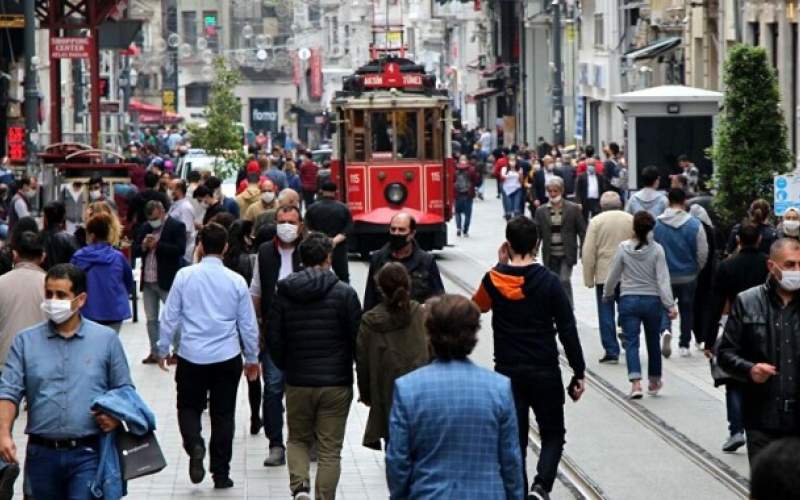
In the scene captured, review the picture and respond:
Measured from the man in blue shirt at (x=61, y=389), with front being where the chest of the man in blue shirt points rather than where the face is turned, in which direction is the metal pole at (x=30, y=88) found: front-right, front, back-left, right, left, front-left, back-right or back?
back

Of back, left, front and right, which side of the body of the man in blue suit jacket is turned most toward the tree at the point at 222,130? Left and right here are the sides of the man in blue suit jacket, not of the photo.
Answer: front

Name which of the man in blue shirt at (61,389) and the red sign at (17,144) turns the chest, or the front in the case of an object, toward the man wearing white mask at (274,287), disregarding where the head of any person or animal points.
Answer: the red sign

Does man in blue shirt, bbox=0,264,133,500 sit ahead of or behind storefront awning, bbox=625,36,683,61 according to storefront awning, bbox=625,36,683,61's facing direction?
ahead

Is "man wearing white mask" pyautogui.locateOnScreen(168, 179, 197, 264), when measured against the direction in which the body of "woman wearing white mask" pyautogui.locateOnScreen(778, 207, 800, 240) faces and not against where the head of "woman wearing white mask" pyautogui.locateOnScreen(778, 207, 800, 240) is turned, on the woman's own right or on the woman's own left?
on the woman's own right

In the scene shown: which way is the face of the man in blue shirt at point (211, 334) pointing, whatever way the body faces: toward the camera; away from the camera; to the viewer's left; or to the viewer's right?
away from the camera

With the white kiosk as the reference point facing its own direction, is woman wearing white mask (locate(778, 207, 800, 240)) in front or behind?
in front

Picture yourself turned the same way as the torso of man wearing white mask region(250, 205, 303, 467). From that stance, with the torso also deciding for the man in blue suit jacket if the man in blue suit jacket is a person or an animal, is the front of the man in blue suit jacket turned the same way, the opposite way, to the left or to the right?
the opposite way

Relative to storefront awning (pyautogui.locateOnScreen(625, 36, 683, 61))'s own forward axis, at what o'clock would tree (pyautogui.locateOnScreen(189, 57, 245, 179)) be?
The tree is roughly at 1 o'clock from the storefront awning.

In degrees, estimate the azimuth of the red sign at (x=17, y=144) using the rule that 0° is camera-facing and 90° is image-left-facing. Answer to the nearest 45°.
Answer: approximately 0°

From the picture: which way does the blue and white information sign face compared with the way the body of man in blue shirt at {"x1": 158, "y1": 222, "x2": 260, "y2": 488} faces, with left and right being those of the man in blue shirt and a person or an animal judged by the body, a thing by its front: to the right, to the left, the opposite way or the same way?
the opposite way

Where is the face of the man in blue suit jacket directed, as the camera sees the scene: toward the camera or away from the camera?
away from the camera

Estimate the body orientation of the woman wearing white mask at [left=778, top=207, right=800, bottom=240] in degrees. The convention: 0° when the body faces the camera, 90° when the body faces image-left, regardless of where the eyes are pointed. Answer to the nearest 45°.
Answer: approximately 0°

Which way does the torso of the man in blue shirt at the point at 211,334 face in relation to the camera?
away from the camera
